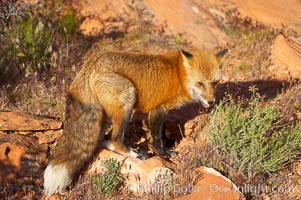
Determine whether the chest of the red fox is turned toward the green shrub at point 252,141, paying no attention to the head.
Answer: yes

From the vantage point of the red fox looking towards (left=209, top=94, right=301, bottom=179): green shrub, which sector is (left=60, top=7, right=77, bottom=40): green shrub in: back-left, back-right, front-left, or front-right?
back-left

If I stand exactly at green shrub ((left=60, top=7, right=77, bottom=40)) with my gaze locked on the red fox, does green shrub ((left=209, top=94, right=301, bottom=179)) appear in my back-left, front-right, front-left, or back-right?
front-left

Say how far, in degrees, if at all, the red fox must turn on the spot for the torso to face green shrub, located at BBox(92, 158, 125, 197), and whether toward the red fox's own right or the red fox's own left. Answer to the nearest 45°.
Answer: approximately 90° to the red fox's own right

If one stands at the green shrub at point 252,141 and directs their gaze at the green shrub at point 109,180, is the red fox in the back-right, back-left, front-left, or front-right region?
front-right

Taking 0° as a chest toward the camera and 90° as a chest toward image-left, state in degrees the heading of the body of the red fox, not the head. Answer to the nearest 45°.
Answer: approximately 270°

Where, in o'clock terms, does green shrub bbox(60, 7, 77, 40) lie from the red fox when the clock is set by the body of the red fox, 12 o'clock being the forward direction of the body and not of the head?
The green shrub is roughly at 8 o'clock from the red fox.
